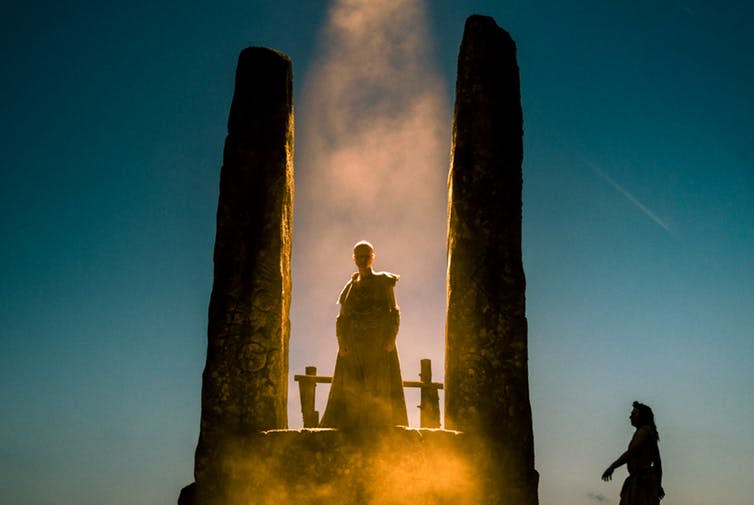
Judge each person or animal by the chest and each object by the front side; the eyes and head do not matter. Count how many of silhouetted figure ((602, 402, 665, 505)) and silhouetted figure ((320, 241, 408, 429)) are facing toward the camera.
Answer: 1

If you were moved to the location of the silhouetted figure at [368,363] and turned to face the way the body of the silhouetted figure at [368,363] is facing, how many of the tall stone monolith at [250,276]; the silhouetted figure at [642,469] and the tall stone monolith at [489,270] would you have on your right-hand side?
1

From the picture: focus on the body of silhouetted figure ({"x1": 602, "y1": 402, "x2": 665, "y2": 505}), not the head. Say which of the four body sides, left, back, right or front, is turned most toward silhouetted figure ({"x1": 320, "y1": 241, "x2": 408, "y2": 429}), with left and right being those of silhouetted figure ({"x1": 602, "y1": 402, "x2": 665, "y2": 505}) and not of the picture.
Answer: front

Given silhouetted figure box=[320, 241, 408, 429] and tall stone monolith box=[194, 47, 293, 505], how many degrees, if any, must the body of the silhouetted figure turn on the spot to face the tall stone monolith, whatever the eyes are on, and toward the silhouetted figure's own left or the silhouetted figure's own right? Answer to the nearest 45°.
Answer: approximately 90° to the silhouetted figure's own right

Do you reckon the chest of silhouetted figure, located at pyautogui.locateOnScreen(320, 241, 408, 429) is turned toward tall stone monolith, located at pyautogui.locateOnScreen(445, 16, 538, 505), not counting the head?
no

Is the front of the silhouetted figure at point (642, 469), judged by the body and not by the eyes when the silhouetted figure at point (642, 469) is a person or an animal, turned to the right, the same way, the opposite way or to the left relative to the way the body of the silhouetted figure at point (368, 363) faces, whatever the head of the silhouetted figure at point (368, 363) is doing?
to the right

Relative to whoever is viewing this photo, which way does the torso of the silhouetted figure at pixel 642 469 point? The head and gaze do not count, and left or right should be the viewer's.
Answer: facing to the left of the viewer

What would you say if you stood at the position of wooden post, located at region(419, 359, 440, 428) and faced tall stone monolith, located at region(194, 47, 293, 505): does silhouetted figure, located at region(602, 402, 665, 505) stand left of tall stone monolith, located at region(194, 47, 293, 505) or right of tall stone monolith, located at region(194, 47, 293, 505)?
left

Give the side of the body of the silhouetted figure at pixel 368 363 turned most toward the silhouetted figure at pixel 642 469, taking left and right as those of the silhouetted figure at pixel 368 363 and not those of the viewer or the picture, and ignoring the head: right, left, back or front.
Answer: left

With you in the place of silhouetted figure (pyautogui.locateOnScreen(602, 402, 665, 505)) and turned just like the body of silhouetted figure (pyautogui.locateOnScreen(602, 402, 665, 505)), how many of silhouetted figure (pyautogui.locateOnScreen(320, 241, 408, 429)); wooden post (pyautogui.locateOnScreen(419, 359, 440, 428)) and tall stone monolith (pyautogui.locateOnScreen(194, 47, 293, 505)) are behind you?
0

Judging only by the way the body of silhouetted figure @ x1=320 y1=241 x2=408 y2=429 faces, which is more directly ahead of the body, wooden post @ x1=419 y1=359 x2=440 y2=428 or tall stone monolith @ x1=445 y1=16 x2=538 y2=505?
the tall stone monolith

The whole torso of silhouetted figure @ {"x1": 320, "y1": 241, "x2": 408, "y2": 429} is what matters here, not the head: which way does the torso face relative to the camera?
toward the camera

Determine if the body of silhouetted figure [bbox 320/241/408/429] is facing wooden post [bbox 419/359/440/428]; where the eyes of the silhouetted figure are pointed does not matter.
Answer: no
